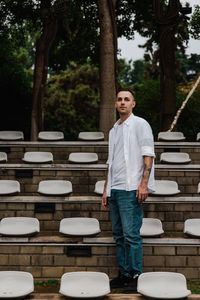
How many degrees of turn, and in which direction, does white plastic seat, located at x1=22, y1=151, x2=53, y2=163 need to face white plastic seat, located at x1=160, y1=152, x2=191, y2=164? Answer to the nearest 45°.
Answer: approximately 90° to its left

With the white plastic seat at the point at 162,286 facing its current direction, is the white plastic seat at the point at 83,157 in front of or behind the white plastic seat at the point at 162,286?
behind

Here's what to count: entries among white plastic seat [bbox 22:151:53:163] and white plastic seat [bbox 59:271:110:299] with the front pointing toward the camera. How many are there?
2

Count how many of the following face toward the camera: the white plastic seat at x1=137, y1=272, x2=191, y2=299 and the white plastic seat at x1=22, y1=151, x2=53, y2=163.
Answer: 2

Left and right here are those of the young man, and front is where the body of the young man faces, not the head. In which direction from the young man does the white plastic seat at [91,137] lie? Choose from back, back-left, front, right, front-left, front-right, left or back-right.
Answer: back-right

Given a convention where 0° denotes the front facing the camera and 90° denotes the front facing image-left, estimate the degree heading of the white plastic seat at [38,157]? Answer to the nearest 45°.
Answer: approximately 0°

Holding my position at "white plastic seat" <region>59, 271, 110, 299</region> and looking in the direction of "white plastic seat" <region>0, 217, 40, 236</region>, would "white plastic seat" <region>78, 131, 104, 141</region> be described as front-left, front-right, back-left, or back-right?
front-right

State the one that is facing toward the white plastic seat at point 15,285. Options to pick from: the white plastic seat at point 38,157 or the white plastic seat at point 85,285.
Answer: the white plastic seat at point 38,157

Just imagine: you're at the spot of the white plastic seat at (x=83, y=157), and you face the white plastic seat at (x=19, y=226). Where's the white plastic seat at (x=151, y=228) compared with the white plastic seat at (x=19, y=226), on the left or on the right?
left

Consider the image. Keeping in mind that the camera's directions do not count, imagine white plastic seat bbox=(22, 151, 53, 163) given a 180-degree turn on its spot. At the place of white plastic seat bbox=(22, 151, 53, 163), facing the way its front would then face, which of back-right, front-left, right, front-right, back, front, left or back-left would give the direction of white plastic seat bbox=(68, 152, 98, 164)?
right

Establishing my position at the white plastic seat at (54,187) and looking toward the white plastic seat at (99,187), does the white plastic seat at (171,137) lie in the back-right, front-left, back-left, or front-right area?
front-left

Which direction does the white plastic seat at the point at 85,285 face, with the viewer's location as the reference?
facing the viewer

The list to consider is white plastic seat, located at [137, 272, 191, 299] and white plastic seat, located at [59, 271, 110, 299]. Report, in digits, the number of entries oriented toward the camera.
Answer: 2

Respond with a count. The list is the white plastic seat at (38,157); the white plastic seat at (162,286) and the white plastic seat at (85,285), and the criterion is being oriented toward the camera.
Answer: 3

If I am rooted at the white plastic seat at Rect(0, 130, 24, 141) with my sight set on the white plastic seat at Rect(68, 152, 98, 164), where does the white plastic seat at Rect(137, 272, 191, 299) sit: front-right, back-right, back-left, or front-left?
front-right

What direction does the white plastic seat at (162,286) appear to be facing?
toward the camera

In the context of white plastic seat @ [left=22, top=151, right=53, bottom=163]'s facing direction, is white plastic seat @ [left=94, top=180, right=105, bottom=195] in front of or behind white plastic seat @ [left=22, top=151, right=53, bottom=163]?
in front
